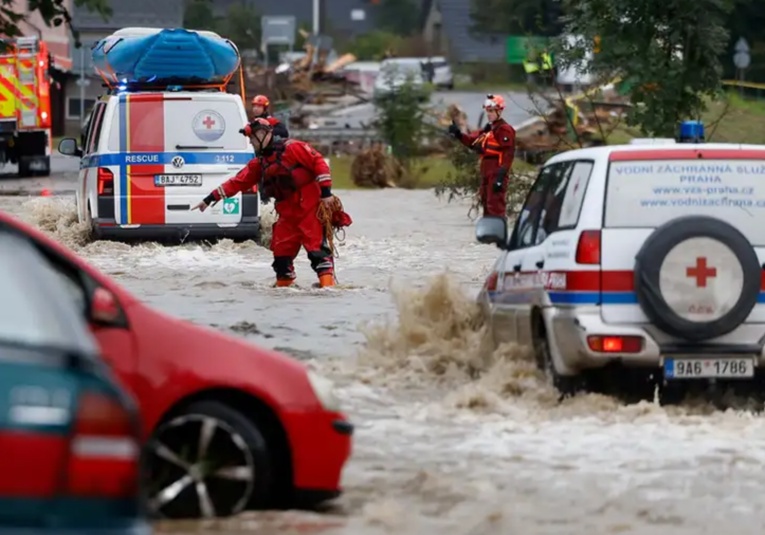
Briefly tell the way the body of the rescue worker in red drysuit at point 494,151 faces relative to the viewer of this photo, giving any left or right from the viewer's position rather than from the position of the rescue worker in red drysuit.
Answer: facing the viewer and to the left of the viewer

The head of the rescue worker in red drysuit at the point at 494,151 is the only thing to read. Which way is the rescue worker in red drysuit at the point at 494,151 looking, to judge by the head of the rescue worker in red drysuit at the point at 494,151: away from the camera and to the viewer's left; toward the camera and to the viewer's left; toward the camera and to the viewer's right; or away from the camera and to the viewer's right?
toward the camera and to the viewer's left

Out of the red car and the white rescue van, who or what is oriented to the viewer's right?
the red car

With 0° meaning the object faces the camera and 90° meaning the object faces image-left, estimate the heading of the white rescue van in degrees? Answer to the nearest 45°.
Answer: approximately 180°

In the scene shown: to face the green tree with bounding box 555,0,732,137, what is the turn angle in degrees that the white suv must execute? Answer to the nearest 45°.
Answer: approximately 45° to its right

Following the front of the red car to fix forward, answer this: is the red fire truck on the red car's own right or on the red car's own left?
on the red car's own left

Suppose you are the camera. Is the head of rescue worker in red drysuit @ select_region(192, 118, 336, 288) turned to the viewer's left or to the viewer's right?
to the viewer's left

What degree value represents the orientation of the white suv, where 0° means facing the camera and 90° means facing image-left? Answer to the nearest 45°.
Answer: approximately 135°

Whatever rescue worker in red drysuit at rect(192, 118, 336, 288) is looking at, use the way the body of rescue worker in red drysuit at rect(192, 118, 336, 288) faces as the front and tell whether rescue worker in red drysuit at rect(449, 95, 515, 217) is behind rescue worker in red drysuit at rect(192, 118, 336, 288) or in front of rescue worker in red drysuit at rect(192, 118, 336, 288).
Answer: behind

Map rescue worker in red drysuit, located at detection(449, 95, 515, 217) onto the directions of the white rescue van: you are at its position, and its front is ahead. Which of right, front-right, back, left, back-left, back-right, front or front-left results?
right

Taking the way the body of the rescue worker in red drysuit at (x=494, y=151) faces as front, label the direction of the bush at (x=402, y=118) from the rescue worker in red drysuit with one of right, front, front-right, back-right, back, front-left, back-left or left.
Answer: back-right
